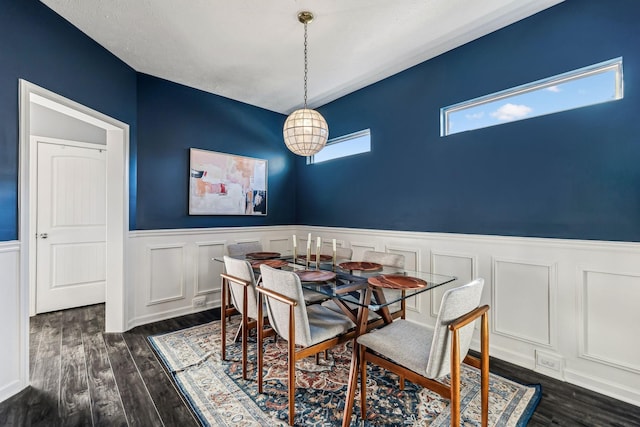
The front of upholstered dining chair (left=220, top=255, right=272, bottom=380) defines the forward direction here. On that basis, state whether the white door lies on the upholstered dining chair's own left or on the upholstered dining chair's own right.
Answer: on the upholstered dining chair's own left

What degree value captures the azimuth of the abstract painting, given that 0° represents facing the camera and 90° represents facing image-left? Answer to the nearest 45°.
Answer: approximately 315°

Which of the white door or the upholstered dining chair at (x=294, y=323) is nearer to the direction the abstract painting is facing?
the upholstered dining chair

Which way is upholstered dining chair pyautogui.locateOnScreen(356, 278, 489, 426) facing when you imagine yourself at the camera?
facing away from the viewer and to the left of the viewer

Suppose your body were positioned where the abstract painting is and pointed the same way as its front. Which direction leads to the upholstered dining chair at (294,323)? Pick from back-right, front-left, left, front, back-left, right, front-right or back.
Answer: front-right

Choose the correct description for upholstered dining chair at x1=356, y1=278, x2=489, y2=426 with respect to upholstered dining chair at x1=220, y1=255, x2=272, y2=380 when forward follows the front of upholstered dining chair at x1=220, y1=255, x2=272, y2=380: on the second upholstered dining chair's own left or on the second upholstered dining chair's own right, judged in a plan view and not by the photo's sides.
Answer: on the second upholstered dining chair's own right

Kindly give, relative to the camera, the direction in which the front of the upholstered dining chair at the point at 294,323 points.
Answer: facing away from the viewer and to the right of the viewer
